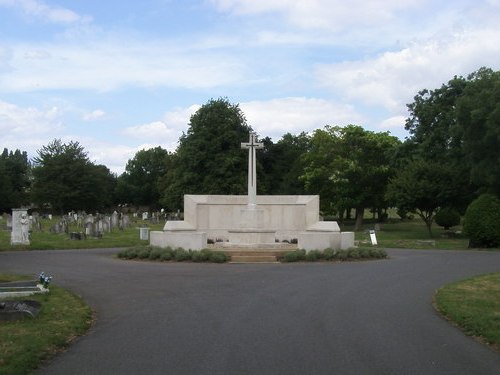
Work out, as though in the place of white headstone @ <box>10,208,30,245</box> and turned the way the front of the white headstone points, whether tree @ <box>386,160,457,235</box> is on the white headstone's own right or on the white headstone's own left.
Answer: on the white headstone's own left

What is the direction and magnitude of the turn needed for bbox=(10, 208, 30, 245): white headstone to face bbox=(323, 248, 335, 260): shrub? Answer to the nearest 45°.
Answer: approximately 45° to its left

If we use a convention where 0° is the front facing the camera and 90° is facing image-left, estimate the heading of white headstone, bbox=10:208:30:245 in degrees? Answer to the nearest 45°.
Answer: approximately 0°

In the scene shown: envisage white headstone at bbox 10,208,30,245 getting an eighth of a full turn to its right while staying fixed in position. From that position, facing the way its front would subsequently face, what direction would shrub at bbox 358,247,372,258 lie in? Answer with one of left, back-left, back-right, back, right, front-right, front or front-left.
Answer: left

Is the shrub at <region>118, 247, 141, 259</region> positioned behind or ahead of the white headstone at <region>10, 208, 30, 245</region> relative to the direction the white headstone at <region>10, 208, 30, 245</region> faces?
ahead

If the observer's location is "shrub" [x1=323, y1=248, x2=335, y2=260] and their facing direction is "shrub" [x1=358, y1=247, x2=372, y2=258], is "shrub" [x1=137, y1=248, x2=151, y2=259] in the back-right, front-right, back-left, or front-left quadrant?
back-left

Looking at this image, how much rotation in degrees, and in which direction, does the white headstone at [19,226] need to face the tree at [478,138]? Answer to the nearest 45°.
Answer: approximately 90° to its left

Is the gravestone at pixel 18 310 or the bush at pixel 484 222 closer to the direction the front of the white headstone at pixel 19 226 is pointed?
the gravestone

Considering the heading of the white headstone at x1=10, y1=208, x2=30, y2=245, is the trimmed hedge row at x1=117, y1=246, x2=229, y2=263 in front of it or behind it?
in front

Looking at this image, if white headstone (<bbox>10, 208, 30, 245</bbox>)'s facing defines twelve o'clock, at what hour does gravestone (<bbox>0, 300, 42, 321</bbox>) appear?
The gravestone is roughly at 12 o'clock from the white headstone.

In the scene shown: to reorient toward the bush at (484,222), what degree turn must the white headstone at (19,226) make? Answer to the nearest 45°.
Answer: approximately 90° to its left

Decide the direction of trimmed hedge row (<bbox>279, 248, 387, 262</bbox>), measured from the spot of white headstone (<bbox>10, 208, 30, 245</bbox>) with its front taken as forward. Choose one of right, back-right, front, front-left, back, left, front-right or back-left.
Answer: front-left

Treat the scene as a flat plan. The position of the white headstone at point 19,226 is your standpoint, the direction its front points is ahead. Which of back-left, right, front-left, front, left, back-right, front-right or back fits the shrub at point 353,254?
front-left
